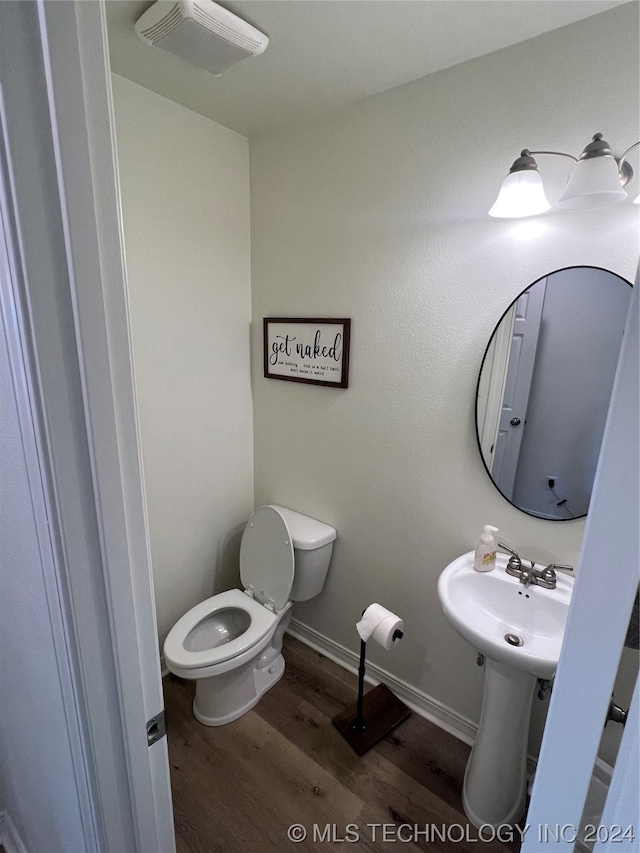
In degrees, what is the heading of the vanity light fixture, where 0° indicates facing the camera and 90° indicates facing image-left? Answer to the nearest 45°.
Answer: approximately 45°

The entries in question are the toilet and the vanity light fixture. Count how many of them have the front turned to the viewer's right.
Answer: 0

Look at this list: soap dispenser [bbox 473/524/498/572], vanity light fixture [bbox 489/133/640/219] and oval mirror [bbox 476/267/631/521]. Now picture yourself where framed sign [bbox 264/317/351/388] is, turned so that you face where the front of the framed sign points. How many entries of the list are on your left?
3

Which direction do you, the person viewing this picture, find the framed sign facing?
facing the viewer and to the left of the viewer

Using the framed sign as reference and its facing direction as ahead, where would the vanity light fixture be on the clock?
The vanity light fixture is roughly at 9 o'clock from the framed sign.

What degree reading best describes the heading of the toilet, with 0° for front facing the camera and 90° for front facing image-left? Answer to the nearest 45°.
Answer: approximately 45°

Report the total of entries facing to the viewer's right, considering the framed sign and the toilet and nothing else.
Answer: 0

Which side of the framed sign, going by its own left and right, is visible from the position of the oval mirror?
left
